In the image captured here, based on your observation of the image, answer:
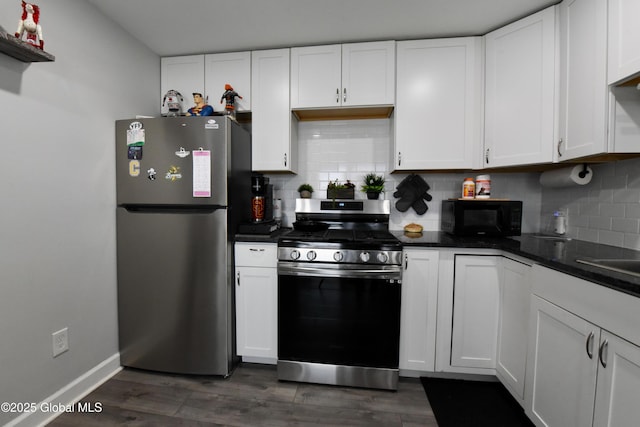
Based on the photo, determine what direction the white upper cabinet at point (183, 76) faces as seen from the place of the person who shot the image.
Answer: facing the viewer

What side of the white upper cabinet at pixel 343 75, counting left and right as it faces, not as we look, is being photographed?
front

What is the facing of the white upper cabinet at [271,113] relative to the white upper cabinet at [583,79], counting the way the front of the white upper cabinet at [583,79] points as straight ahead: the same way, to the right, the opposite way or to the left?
to the left

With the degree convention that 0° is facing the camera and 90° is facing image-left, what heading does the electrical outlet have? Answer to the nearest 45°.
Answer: approximately 315°

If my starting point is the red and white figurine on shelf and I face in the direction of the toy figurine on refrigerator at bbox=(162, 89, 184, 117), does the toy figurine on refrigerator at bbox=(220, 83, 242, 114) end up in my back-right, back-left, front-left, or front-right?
front-right

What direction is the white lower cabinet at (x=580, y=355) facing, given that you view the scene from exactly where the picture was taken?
facing the viewer and to the left of the viewer

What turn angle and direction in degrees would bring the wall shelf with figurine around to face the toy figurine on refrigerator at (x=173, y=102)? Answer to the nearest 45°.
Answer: approximately 90° to its left

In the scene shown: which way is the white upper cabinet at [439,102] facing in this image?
toward the camera

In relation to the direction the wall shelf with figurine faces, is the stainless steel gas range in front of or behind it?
in front

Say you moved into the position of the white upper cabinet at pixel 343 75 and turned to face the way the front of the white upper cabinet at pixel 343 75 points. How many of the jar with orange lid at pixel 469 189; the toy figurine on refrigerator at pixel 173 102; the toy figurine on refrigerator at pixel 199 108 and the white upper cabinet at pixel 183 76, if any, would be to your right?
3

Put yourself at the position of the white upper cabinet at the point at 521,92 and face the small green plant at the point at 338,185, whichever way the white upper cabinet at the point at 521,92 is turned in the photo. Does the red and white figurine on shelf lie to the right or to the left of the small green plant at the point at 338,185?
left
